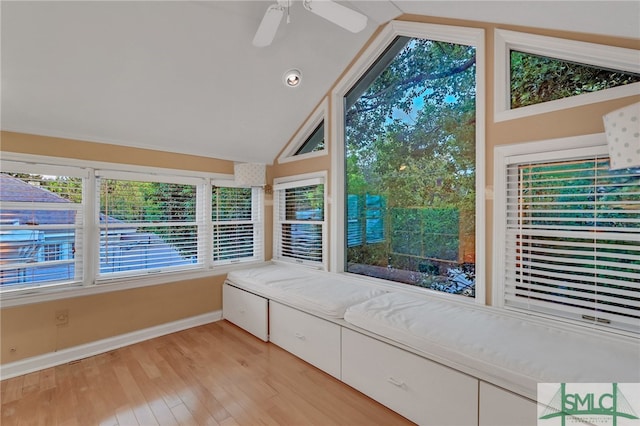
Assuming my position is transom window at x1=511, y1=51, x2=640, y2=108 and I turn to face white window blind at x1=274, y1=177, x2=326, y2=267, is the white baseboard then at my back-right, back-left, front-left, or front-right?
front-left

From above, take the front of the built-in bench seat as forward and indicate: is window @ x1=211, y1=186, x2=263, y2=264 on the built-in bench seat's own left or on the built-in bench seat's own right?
on the built-in bench seat's own right

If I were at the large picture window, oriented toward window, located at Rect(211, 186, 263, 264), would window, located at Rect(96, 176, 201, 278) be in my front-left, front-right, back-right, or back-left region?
front-left

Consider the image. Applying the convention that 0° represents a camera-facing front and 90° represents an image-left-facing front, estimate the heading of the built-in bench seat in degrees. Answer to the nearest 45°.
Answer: approximately 45°

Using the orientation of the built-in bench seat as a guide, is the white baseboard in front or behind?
in front

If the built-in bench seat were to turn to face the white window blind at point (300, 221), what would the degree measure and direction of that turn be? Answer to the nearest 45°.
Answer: approximately 90° to its right

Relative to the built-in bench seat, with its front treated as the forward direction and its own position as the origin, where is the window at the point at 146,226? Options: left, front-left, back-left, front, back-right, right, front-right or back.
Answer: front-right

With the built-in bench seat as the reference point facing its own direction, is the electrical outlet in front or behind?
in front

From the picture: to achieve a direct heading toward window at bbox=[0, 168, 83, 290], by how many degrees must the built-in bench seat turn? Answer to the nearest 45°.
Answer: approximately 45° to its right
